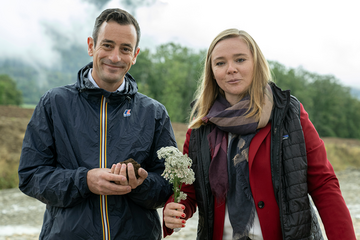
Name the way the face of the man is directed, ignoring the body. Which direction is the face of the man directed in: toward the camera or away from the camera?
toward the camera

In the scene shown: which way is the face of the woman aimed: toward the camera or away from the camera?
toward the camera

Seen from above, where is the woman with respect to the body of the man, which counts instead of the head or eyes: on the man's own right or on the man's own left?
on the man's own left

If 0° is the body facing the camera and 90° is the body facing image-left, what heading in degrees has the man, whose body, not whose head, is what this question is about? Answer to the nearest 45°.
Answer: approximately 0°
